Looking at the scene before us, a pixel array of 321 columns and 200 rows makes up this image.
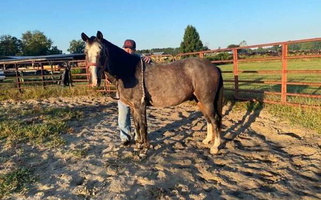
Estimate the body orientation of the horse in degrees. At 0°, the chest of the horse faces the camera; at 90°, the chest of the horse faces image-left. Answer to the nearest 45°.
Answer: approximately 90°

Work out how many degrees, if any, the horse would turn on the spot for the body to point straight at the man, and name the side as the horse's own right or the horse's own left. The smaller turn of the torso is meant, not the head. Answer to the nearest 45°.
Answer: approximately 45° to the horse's own right
